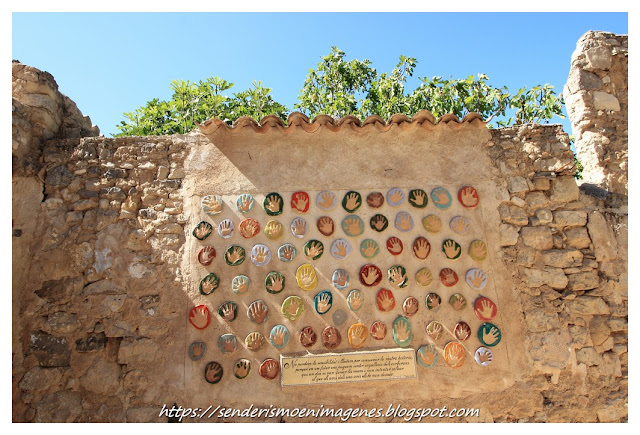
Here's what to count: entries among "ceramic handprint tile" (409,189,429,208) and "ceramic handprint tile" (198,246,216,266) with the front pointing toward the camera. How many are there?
2

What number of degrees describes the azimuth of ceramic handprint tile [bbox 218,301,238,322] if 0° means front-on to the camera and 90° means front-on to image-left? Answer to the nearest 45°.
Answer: approximately 0°

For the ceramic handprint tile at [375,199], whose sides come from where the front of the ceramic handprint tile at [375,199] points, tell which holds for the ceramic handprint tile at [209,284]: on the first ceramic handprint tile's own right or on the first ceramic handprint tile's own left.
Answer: on the first ceramic handprint tile's own right

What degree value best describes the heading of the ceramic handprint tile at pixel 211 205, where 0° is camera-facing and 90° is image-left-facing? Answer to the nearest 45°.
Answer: approximately 0°

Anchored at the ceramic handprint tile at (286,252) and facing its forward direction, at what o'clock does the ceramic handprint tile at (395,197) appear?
the ceramic handprint tile at (395,197) is roughly at 9 o'clock from the ceramic handprint tile at (286,252).

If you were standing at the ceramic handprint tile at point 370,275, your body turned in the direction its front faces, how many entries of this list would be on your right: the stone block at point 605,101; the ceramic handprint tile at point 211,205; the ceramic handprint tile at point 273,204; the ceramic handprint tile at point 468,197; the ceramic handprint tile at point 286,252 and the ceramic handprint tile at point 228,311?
4

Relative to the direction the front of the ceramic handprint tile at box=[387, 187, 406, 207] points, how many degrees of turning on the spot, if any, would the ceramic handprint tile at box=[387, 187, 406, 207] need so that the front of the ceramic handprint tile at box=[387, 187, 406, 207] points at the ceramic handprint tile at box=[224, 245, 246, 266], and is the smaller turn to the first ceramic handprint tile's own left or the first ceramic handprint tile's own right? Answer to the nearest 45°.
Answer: approximately 90° to the first ceramic handprint tile's own right

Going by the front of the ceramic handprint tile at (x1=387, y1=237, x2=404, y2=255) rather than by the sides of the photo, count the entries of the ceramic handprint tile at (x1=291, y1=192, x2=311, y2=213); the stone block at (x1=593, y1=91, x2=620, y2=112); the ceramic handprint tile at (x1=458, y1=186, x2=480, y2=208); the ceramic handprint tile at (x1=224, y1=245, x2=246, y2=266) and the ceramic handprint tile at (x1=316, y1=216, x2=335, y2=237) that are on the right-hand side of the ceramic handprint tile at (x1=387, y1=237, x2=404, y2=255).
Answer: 3

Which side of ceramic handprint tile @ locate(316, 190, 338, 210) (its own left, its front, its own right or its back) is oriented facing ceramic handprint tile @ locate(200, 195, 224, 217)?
right
